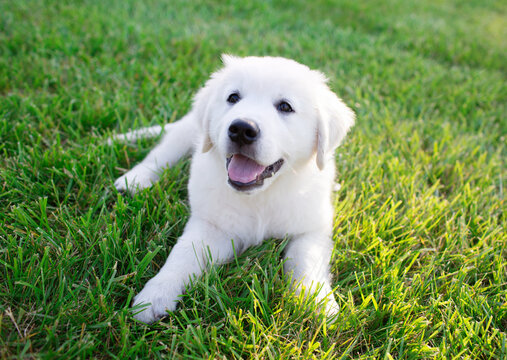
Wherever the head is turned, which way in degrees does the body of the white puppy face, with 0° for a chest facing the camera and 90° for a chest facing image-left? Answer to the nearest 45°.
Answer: approximately 0°
